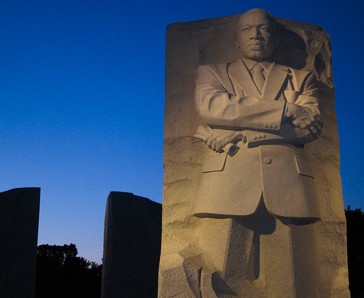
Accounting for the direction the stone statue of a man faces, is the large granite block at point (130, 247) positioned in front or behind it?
behind

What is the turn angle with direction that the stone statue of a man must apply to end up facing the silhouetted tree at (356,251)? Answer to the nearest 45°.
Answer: approximately 180°

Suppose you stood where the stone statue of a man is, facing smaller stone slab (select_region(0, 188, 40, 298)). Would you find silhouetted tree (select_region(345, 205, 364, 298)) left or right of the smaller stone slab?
right

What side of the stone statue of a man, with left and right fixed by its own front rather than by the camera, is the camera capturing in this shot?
front

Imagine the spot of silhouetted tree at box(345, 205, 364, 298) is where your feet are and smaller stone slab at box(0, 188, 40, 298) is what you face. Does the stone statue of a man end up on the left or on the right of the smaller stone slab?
left

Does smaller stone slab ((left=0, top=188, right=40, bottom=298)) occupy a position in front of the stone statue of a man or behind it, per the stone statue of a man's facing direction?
behind
